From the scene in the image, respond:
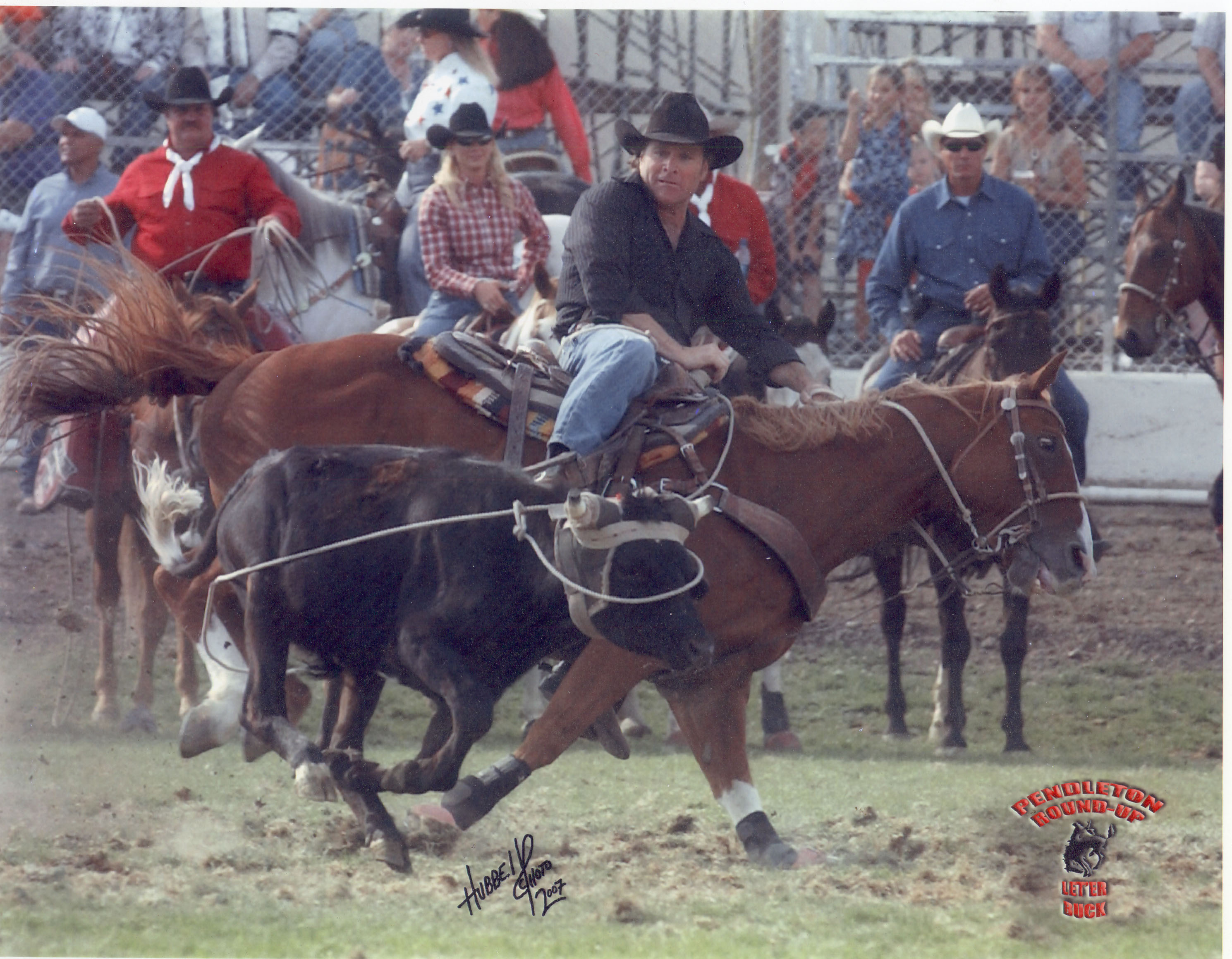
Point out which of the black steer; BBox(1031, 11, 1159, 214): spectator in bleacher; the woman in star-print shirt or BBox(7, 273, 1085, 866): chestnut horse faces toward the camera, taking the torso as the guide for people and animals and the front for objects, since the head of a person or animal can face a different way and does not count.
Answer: the spectator in bleacher

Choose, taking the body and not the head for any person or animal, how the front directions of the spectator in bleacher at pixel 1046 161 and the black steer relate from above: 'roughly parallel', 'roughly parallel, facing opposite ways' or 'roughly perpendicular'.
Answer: roughly perpendicular

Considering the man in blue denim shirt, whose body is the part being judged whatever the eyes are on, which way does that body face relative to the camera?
toward the camera

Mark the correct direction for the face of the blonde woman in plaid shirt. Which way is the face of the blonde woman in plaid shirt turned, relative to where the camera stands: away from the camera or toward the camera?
toward the camera

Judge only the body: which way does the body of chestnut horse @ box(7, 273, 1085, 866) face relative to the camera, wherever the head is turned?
to the viewer's right

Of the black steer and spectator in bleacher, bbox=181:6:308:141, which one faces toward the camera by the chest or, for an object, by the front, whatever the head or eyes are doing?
the spectator in bleacher

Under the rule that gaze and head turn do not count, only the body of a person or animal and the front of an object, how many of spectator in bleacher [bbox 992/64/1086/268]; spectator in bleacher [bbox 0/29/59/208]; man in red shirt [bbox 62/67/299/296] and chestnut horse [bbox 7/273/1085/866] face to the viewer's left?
0

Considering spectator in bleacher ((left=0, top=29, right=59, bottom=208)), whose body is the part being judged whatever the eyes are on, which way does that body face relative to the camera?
toward the camera

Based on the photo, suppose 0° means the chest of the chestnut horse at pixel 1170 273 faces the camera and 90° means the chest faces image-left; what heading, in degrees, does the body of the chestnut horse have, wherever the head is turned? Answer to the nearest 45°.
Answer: approximately 45°

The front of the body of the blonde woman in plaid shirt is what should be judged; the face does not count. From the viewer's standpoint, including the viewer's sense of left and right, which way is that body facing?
facing the viewer

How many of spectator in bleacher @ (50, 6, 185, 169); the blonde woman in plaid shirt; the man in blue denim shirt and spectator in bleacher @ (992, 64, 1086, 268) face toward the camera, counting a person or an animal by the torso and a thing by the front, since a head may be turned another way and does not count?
4

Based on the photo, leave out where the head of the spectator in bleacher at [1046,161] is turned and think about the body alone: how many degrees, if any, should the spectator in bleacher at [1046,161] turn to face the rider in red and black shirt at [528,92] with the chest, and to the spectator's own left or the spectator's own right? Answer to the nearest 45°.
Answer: approximately 90° to the spectator's own right

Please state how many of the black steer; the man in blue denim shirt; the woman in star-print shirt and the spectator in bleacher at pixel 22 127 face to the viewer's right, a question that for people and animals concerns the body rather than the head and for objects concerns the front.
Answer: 1

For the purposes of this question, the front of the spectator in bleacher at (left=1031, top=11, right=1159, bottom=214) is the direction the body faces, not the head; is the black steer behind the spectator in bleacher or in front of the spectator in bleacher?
in front
